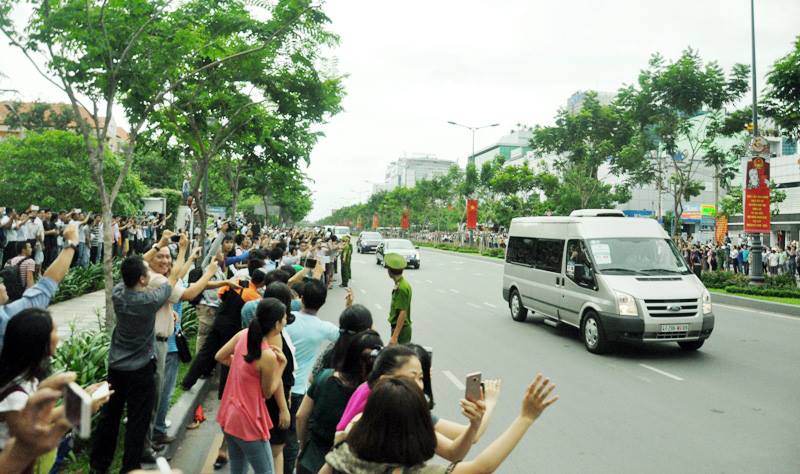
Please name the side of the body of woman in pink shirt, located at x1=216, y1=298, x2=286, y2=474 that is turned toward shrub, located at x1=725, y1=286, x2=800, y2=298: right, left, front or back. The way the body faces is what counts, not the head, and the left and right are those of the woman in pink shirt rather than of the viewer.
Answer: front

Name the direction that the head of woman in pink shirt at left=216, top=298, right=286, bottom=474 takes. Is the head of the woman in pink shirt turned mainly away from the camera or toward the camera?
away from the camera

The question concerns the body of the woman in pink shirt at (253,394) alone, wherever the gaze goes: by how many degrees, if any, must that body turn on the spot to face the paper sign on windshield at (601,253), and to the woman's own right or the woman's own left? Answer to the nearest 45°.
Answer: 0° — they already face it

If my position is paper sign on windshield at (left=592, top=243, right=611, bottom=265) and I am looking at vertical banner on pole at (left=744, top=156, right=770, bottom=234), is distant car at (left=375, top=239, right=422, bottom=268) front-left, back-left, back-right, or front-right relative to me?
front-left

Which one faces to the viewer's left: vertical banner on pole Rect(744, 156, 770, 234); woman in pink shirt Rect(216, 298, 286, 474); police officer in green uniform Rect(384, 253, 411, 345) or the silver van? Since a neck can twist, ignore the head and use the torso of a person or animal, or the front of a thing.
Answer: the police officer in green uniform

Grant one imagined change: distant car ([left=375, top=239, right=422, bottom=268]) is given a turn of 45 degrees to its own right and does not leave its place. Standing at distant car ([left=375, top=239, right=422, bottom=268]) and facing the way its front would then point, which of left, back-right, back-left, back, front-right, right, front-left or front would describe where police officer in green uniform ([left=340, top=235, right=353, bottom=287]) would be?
front-left

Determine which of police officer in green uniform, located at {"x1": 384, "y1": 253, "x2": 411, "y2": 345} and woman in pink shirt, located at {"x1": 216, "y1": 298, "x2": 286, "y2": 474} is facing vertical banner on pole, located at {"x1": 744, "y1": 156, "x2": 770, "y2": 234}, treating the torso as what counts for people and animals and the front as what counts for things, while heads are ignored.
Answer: the woman in pink shirt

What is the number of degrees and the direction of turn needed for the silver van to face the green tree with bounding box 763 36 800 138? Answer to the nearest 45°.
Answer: approximately 90° to its left

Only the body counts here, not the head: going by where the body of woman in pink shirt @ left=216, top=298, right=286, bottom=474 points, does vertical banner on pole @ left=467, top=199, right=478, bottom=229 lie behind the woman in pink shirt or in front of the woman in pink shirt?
in front

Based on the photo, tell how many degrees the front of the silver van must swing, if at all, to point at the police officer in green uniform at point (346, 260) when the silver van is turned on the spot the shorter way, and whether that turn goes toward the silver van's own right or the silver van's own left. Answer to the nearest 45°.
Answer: approximately 180°

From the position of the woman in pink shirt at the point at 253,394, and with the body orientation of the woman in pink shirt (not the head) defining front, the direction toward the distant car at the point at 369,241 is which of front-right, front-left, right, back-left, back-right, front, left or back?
front-left

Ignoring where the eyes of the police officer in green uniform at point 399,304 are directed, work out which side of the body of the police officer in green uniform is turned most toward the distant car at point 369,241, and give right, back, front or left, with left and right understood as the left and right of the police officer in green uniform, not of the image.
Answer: right

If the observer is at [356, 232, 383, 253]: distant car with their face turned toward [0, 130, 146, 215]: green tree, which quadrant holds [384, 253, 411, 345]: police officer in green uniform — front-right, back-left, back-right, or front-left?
front-left

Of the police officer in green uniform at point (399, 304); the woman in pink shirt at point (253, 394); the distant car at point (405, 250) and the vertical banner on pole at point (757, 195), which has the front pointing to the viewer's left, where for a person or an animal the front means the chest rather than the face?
the police officer in green uniform

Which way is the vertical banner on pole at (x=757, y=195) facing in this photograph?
toward the camera

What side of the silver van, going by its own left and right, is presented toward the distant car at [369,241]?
back

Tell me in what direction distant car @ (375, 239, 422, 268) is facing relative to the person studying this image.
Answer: facing the viewer

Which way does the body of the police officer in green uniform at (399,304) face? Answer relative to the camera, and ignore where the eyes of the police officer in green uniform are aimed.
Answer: to the viewer's left

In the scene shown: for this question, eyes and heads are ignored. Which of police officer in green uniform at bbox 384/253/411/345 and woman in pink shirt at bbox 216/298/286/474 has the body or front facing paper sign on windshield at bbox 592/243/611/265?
the woman in pink shirt
